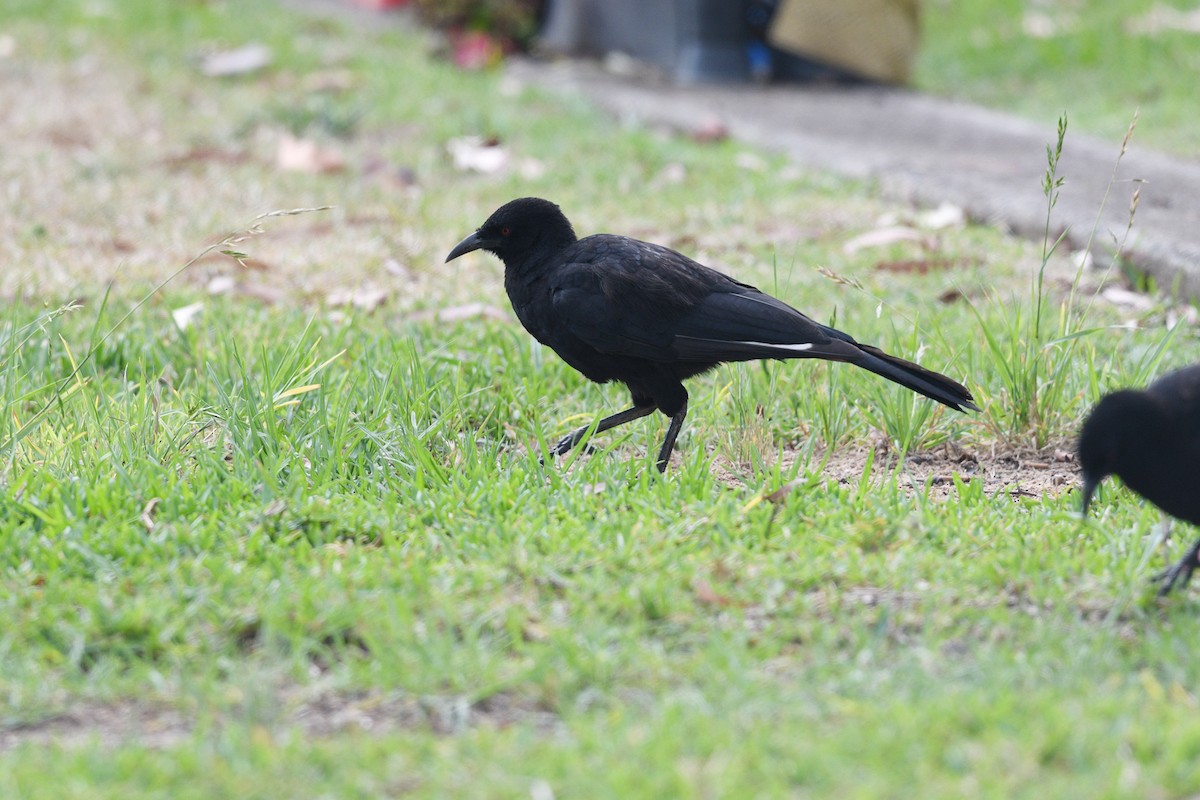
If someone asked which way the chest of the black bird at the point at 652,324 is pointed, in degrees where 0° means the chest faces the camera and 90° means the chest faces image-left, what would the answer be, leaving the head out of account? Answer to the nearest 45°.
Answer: approximately 90°

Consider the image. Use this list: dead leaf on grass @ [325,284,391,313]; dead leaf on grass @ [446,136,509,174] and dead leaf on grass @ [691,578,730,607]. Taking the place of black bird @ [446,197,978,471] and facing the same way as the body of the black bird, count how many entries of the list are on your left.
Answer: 1

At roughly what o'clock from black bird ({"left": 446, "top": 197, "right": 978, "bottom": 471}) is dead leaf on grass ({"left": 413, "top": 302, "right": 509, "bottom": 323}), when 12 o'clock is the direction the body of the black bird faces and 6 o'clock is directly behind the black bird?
The dead leaf on grass is roughly at 2 o'clock from the black bird.

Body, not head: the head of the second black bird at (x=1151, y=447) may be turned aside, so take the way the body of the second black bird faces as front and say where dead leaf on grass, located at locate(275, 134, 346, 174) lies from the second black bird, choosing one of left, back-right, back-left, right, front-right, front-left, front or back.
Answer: front-right

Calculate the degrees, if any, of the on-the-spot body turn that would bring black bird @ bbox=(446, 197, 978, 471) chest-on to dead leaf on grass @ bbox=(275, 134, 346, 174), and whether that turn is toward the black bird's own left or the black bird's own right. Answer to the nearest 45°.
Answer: approximately 45° to the black bird's own right

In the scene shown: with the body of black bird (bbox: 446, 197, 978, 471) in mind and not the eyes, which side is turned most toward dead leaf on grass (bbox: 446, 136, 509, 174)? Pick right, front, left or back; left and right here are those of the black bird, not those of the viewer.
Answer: right

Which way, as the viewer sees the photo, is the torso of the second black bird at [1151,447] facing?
to the viewer's left

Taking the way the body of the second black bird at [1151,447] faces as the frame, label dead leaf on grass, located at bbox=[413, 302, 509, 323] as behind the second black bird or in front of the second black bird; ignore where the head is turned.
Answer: in front

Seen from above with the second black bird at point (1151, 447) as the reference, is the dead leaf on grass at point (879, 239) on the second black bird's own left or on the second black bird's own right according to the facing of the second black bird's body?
on the second black bird's own right

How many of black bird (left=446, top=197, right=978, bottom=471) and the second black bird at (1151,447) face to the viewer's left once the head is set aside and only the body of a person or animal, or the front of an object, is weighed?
2

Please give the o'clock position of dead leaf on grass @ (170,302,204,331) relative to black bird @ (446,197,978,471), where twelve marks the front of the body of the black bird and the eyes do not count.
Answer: The dead leaf on grass is roughly at 1 o'clock from the black bird.
